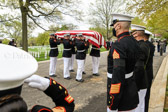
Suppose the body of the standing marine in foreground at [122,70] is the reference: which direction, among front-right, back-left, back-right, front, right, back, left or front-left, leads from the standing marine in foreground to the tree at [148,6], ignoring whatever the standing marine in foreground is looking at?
front-right

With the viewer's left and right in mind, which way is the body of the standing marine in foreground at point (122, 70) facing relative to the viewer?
facing away from the viewer and to the left of the viewer
